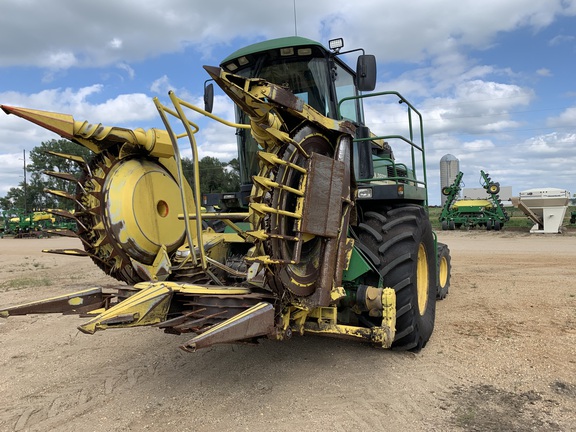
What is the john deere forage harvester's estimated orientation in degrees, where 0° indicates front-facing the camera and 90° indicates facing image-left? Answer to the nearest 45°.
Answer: approximately 45°

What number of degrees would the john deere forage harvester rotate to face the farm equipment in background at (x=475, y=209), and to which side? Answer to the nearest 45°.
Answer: approximately 180°
